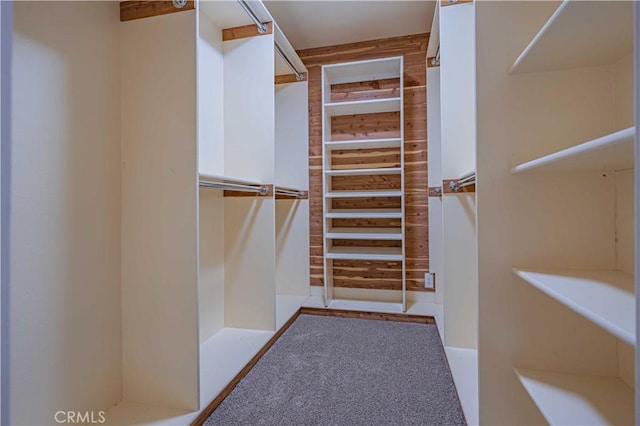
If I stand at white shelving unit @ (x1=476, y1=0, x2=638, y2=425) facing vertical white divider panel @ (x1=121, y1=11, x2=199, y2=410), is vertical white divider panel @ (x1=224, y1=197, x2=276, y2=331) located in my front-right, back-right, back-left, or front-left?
front-right

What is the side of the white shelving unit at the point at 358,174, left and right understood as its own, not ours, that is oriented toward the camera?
front

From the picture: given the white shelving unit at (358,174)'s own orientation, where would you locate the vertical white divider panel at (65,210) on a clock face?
The vertical white divider panel is roughly at 1 o'clock from the white shelving unit.

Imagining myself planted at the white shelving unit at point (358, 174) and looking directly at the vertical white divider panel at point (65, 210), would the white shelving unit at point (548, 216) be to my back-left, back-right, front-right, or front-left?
front-left

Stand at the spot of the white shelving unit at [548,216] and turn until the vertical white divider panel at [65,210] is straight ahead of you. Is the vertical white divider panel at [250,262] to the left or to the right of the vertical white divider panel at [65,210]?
right

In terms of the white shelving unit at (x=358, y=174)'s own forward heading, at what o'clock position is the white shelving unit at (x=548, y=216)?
the white shelving unit at (x=548, y=216) is roughly at 11 o'clock from the white shelving unit at (x=358, y=174).

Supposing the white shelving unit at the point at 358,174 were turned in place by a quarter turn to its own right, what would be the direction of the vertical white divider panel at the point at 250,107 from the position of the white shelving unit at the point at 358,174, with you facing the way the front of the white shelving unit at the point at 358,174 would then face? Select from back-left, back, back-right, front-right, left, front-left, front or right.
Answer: front-left

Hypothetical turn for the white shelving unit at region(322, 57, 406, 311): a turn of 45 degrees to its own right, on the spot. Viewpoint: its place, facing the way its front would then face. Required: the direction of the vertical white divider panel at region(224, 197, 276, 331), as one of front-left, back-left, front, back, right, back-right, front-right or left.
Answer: front

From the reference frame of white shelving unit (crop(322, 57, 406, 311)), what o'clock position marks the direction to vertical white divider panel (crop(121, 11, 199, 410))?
The vertical white divider panel is roughly at 1 o'clock from the white shelving unit.
